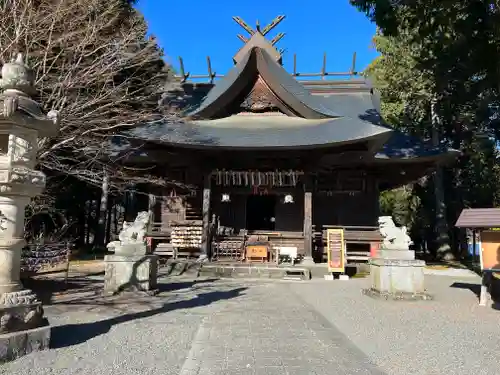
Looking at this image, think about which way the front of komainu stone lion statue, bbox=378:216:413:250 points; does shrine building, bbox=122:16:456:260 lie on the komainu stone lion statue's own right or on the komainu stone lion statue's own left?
on the komainu stone lion statue's own right

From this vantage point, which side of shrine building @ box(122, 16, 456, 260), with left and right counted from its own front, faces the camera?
front

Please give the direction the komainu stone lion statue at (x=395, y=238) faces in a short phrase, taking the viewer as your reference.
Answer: facing to the left of the viewer

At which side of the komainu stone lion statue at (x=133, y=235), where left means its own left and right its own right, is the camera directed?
right

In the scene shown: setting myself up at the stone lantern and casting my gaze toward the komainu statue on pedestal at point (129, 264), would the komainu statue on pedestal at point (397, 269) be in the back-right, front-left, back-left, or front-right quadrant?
front-right

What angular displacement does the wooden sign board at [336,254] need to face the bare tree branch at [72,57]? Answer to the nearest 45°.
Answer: approximately 45° to its right

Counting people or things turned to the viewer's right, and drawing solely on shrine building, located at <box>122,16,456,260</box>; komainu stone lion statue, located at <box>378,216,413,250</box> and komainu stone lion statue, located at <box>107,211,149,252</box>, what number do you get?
1

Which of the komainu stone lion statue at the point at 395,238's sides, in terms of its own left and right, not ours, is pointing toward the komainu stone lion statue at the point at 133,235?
front

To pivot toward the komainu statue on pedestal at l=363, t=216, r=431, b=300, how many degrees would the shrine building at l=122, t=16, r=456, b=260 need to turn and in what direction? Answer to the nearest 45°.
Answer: approximately 45° to its left

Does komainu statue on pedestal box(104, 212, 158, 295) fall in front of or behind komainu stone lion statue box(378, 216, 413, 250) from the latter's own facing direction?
in front

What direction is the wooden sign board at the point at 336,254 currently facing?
toward the camera
